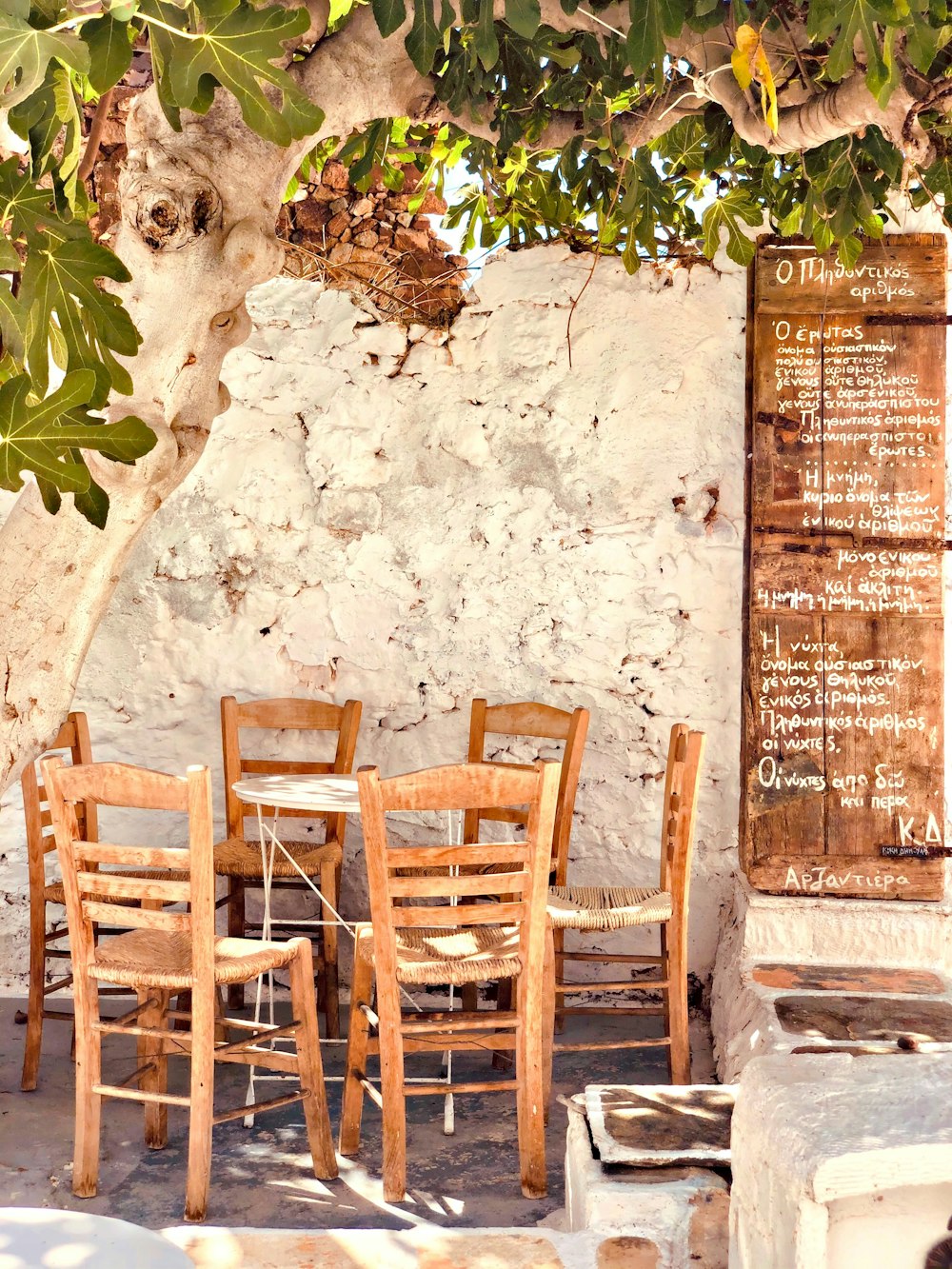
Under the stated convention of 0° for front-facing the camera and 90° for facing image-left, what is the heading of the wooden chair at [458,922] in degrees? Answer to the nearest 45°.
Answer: approximately 180°

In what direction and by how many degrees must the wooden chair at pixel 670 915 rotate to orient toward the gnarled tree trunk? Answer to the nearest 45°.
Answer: approximately 45° to its left

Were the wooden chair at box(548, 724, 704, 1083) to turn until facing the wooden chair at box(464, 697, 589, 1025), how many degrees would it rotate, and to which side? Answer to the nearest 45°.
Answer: approximately 45° to its right

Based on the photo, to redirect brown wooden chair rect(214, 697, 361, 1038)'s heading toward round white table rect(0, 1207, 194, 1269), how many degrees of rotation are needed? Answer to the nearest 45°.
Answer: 0° — it already faces it

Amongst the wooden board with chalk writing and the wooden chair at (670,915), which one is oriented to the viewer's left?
the wooden chair

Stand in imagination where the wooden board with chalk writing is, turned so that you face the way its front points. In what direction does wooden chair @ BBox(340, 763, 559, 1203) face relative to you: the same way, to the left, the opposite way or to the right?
the opposite way

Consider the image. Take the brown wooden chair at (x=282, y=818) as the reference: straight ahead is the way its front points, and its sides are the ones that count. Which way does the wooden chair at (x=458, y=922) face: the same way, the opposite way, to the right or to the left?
the opposite way

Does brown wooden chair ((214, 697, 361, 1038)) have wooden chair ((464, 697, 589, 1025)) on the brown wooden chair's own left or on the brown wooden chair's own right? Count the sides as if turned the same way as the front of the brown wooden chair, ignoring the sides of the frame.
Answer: on the brown wooden chair's own left

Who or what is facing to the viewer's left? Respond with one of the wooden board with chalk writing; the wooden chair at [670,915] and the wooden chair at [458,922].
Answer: the wooden chair at [670,915]

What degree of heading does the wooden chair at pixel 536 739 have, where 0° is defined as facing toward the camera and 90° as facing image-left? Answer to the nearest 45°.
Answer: approximately 45°

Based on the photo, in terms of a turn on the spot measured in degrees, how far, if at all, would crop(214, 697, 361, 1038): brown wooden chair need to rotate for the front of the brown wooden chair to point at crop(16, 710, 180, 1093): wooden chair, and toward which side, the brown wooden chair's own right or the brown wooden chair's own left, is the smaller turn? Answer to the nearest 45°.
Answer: approximately 45° to the brown wooden chair's own right

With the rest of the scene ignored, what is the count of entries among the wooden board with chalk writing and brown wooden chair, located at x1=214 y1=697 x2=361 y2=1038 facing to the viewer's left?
0
